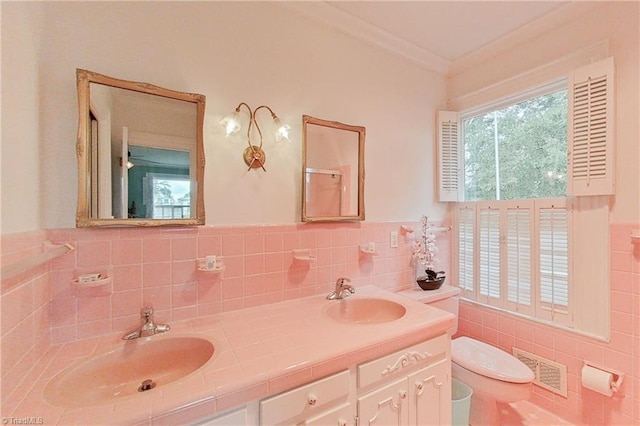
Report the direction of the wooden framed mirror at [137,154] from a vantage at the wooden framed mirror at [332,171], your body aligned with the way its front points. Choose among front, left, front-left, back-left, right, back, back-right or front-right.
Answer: right

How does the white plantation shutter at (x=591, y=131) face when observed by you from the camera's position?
facing the viewer and to the left of the viewer

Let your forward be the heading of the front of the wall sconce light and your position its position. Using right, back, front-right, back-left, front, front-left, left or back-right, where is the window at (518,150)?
left

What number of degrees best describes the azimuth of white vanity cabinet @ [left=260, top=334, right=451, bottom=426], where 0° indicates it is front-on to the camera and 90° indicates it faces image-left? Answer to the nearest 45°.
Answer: approximately 315°

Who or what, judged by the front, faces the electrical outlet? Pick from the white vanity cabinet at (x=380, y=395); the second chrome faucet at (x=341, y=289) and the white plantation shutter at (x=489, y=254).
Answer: the white plantation shutter

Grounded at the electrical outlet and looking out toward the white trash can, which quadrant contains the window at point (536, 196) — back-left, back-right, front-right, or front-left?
front-left

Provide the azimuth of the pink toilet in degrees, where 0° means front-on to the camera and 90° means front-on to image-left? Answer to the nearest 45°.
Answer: approximately 315°

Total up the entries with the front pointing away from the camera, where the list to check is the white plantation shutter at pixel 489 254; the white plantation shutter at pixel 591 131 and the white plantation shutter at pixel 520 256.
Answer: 0

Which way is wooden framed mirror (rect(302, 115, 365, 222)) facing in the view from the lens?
facing the viewer and to the right of the viewer

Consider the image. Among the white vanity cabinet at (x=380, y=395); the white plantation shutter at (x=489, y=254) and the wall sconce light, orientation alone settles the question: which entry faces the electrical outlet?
the white plantation shutter

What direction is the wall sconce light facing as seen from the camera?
toward the camera

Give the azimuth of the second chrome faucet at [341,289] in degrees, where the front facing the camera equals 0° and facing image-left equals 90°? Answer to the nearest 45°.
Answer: approximately 315°

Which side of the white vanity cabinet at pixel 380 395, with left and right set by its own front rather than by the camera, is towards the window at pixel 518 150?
left

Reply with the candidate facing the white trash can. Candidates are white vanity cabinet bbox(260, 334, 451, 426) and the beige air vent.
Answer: the beige air vent
